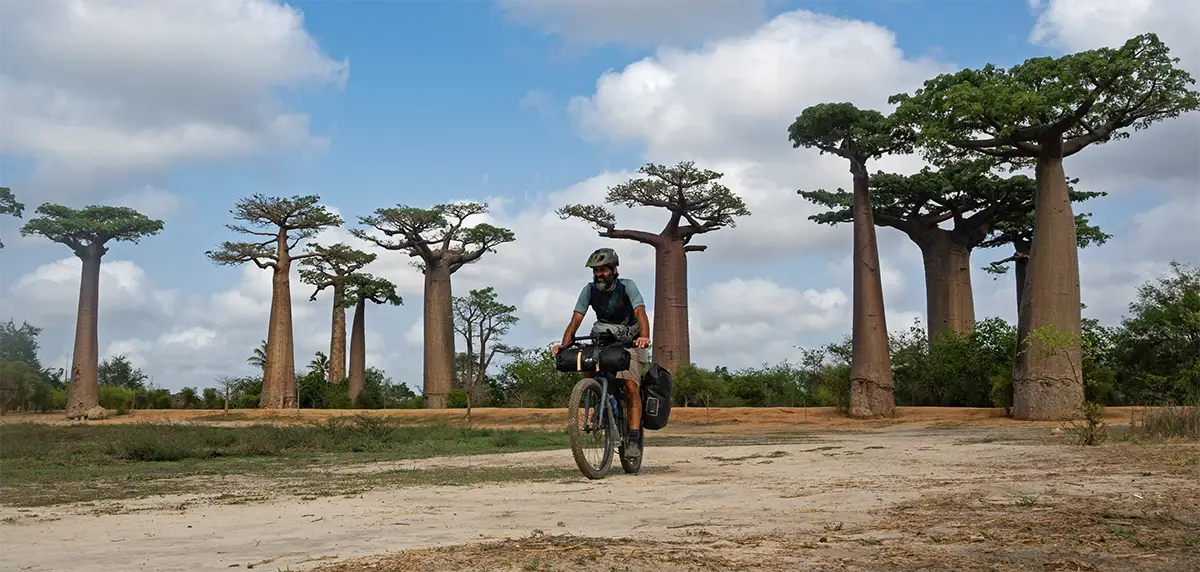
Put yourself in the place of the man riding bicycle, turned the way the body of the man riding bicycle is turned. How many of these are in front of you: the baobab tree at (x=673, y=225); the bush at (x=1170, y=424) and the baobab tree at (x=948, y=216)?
0

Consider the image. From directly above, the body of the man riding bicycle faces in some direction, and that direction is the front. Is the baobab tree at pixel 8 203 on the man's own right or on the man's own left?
on the man's own right

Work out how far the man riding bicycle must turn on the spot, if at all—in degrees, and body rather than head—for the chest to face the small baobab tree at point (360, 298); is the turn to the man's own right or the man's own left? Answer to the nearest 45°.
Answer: approximately 135° to the man's own right

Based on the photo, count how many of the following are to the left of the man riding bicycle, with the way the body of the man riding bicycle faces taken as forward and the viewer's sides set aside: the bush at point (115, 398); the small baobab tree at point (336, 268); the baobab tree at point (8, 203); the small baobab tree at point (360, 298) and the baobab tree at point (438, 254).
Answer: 0

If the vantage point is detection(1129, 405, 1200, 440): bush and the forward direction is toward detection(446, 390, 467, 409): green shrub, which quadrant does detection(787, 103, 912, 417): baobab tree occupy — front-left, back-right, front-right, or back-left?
front-right

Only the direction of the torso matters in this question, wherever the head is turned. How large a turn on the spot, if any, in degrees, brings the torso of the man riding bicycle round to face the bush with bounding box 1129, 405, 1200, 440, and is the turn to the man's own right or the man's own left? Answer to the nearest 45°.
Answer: approximately 180°

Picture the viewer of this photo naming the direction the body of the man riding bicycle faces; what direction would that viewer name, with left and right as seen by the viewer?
facing the viewer and to the left of the viewer

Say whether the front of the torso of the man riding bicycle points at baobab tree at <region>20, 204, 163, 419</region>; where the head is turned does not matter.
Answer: no

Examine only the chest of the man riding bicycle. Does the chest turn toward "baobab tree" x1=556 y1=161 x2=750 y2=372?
no

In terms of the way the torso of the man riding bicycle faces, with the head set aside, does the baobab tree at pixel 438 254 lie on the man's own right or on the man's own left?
on the man's own right

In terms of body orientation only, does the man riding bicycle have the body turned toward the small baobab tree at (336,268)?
no

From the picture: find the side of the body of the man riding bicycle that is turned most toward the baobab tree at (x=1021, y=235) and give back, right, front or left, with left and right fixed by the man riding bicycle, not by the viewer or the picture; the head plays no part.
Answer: back
